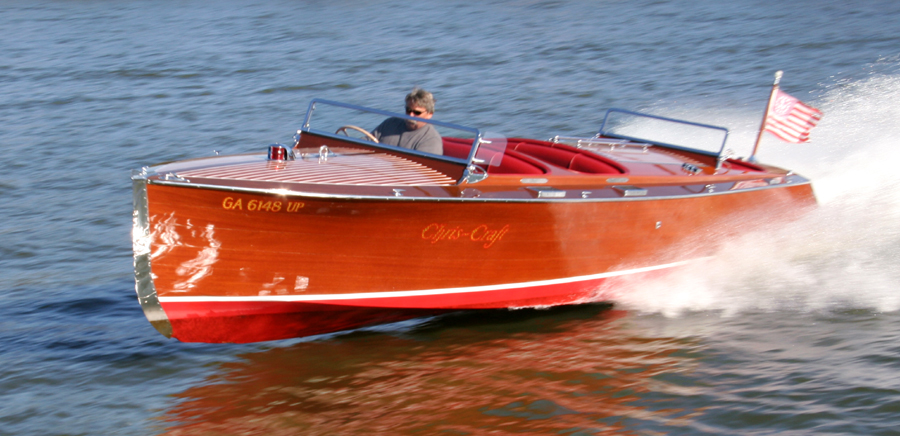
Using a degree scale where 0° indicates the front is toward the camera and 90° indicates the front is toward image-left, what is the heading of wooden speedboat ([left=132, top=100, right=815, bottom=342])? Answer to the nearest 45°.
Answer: approximately 45°

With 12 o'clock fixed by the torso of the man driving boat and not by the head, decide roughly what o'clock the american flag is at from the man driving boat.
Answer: The american flag is roughly at 7 o'clock from the man driving boat.
